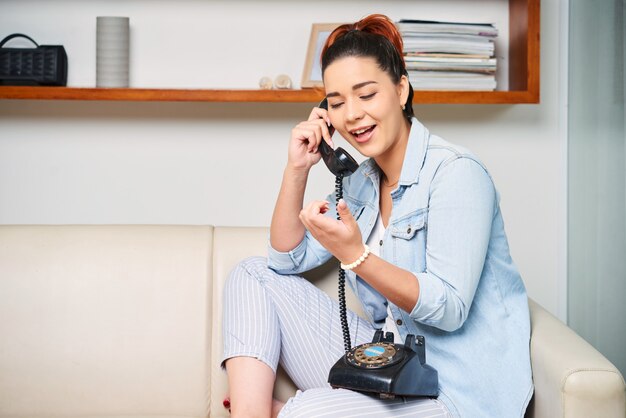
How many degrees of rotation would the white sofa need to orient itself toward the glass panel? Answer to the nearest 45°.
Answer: approximately 90° to its left

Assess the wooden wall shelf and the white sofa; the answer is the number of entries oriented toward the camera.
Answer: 2
